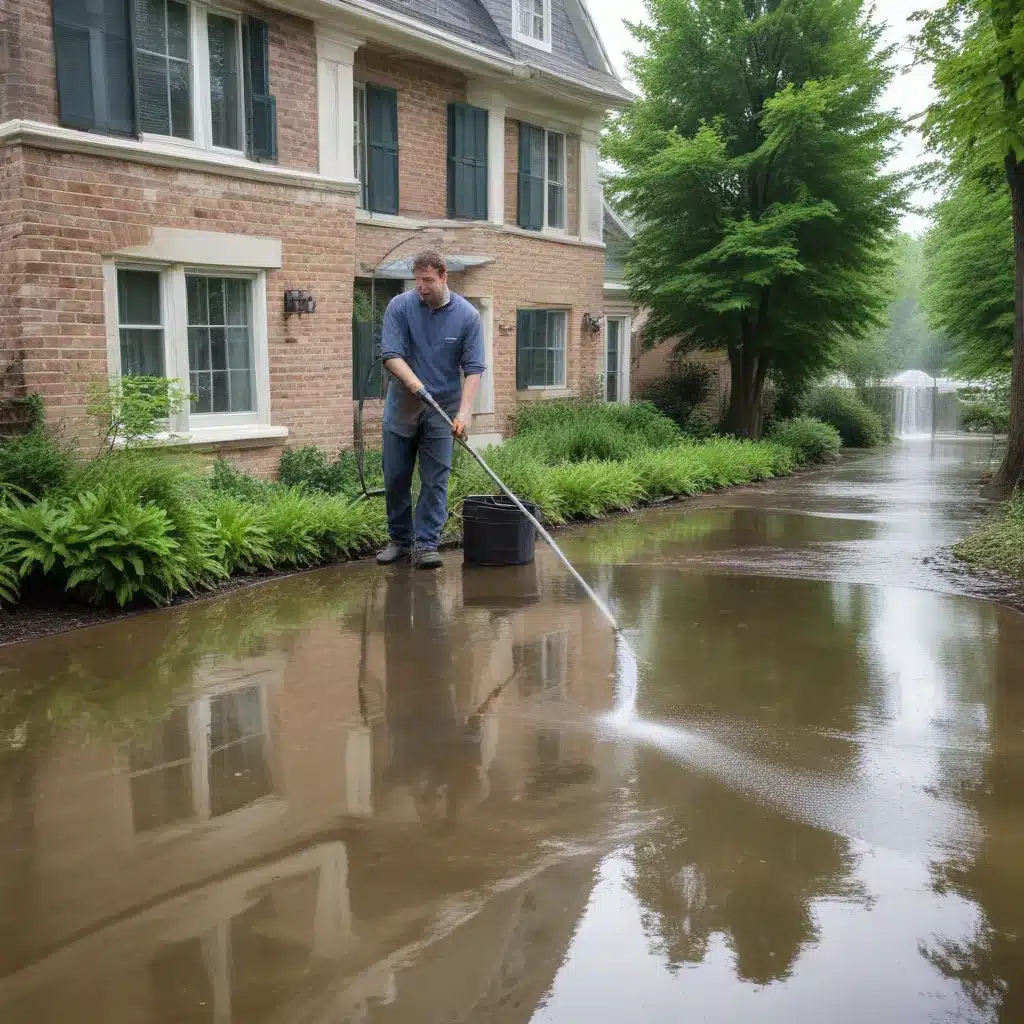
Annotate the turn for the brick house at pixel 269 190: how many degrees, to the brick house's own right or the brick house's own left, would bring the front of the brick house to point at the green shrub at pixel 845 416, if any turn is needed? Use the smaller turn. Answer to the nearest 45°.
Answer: approximately 90° to the brick house's own left

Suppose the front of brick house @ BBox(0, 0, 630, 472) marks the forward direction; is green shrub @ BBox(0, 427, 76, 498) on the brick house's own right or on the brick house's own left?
on the brick house's own right

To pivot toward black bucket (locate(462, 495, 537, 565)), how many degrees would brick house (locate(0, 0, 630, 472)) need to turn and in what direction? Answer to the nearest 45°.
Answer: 0° — it already faces it

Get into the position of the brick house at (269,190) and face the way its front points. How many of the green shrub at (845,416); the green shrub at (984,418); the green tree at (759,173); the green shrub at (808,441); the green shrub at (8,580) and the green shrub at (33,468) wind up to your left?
4

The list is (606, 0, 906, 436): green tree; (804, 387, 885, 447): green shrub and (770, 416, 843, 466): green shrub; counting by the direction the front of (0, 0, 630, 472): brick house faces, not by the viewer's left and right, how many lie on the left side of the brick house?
3

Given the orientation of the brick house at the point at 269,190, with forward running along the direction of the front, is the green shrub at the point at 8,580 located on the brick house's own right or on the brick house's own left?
on the brick house's own right

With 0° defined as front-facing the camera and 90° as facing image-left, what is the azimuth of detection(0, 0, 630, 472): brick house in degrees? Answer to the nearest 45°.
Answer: approximately 315°

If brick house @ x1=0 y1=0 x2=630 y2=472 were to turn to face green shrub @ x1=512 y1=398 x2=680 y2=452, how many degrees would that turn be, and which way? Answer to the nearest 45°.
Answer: approximately 90° to its left

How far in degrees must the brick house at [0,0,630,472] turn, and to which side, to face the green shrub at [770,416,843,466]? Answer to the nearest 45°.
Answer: approximately 90° to its left
